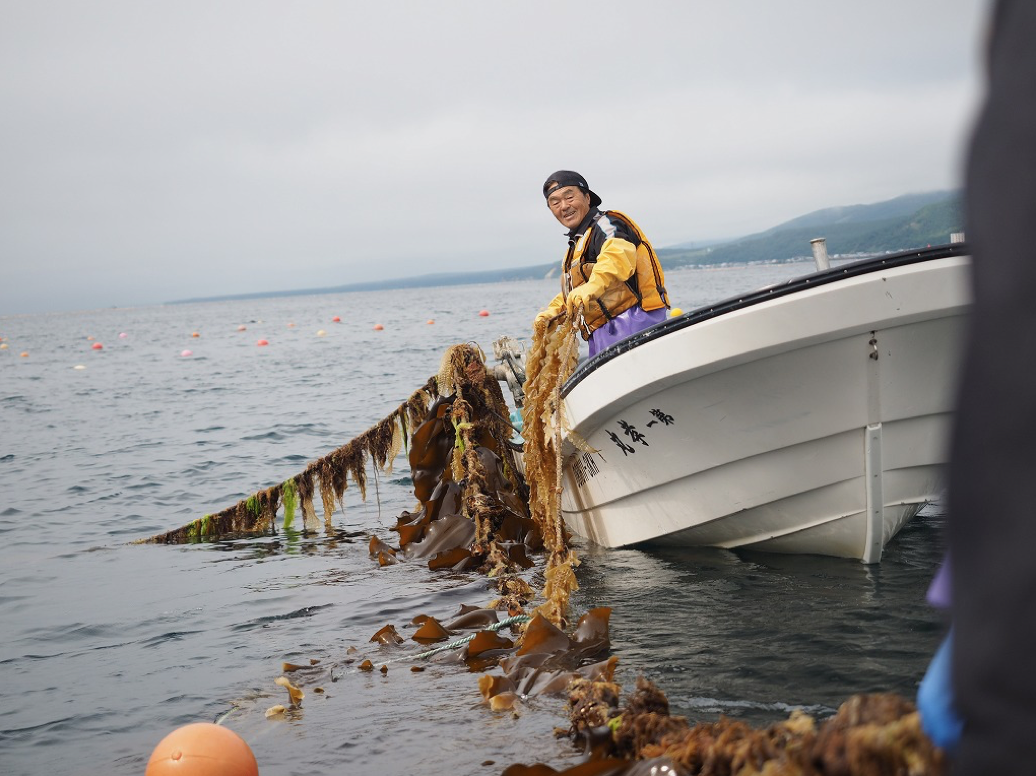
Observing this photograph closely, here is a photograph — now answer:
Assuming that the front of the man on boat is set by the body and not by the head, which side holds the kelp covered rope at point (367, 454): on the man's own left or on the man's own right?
on the man's own right

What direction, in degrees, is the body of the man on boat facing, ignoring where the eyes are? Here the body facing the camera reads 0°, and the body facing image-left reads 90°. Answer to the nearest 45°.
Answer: approximately 45°

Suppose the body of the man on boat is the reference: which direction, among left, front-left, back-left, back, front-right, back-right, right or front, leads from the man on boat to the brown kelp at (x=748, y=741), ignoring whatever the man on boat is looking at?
front-left
